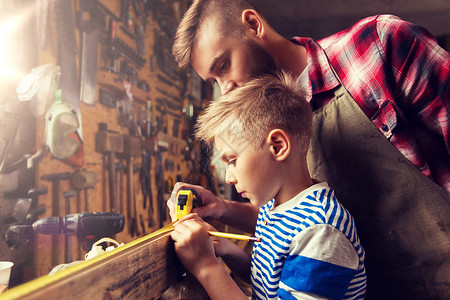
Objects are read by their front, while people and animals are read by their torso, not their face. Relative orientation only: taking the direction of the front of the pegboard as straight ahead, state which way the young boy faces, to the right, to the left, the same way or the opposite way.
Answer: the opposite way

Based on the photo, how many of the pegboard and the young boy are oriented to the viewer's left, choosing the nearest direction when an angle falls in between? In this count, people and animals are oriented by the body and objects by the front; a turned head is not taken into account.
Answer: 1

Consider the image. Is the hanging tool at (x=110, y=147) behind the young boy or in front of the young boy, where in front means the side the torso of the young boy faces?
in front

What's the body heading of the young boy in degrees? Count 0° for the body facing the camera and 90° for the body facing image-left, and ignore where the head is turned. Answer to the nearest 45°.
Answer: approximately 90°

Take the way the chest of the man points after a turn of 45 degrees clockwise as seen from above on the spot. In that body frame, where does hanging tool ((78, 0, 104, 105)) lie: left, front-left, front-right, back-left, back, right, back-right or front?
front

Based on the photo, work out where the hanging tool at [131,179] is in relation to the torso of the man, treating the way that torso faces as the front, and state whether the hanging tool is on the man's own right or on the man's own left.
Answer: on the man's own right

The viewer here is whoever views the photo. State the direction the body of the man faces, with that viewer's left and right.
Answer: facing the viewer and to the left of the viewer

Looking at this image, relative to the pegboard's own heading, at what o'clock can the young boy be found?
The young boy is roughly at 1 o'clock from the pegboard.

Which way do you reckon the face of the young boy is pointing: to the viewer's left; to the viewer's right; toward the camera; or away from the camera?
to the viewer's left

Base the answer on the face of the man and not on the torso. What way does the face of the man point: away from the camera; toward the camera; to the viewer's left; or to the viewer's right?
to the viewer's left

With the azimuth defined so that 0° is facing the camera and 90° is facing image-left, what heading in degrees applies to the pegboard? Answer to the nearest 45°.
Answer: approximately 315°

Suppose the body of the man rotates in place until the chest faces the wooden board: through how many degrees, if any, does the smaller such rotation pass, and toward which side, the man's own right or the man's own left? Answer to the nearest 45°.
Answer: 0° — they already face it

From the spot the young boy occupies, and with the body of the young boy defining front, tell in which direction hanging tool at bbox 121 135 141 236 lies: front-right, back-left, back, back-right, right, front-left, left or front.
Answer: front-right
